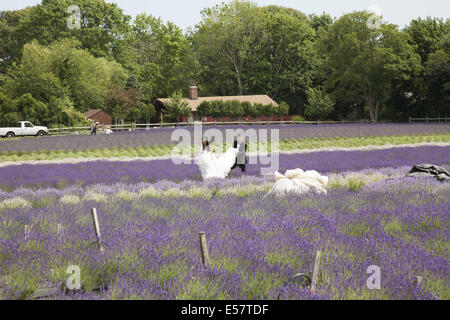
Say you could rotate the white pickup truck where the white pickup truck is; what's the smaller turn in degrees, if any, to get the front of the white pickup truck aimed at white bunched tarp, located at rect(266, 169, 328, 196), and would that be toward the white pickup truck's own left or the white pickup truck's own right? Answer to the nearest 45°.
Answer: approximately 90° to the white pickup truck's own right

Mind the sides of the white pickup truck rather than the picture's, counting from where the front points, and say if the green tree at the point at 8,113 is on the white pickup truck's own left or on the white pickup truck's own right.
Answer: on the white pickup truck's own left

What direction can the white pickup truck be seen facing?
to the viewer's right

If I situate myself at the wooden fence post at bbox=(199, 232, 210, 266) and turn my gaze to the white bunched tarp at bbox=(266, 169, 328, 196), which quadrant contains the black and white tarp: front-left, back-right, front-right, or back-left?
front-right

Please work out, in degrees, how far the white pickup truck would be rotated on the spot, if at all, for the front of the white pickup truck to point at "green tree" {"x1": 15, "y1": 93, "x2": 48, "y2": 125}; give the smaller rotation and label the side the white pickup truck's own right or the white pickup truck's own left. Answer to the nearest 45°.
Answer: approximately 90° to the white pickup truck's own left

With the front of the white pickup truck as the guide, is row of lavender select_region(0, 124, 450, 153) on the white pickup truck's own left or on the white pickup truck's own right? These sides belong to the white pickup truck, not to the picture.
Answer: on the white pickup truck's own right

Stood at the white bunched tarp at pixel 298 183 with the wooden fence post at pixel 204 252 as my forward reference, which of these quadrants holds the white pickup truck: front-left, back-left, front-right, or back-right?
back-right

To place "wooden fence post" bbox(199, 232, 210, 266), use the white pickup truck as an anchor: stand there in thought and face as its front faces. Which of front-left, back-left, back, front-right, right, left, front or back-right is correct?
right
